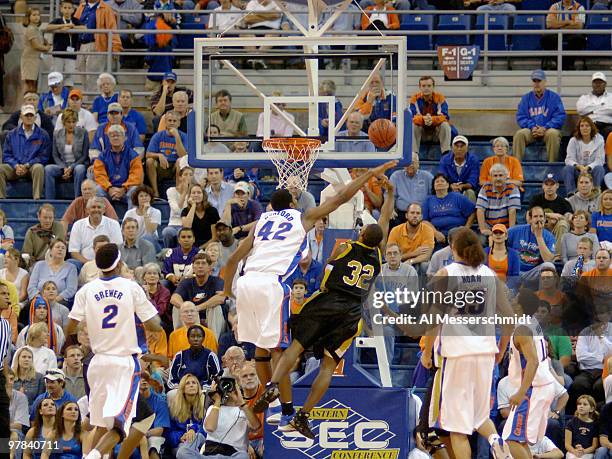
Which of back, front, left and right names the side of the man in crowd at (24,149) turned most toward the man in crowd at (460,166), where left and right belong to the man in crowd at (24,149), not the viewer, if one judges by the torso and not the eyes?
left

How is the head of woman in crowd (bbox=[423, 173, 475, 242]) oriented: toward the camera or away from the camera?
toward the camera

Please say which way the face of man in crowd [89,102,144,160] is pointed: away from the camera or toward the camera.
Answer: toward the camera

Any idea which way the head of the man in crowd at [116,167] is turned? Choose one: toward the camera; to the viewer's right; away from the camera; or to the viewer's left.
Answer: toward the camera

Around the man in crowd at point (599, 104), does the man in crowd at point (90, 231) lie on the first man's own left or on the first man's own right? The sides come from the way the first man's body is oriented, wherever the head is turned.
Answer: on the first man's own right

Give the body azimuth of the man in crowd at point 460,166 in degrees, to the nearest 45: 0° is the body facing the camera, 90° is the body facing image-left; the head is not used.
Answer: approximately 0°

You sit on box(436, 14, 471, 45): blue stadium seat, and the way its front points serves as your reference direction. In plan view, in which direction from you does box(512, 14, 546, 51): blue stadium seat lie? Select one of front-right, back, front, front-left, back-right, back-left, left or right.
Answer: left

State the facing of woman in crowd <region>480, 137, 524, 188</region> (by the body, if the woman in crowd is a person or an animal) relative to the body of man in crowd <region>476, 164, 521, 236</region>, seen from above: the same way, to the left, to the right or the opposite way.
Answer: the same way

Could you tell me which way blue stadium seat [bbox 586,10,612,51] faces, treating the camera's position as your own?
facing the viewer

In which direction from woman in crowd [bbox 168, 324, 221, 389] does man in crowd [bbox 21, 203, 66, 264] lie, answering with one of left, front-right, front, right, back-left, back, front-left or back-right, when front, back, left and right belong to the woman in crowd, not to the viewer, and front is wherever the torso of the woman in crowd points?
back-right

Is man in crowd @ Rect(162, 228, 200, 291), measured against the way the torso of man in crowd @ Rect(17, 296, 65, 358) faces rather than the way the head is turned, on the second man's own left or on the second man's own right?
on the second man's own left

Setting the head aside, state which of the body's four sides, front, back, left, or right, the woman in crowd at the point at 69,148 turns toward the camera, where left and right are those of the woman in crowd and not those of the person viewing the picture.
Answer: front

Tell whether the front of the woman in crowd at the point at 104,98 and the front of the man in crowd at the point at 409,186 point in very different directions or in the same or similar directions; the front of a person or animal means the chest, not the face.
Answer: same or similar directions

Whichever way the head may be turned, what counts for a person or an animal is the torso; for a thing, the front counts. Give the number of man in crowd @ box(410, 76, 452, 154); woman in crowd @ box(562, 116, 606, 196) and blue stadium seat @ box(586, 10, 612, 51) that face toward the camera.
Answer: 3
